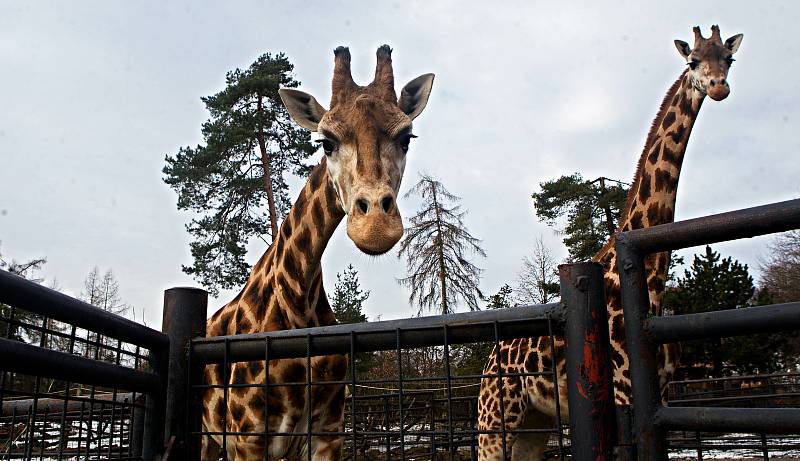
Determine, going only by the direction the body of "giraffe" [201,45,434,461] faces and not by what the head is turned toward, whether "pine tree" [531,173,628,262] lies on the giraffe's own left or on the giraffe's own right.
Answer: on the giraffe's own left

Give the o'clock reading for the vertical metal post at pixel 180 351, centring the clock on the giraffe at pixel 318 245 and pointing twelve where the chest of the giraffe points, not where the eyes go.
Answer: The vertical metal post is roughly at 2 o'clock from the giraffe.

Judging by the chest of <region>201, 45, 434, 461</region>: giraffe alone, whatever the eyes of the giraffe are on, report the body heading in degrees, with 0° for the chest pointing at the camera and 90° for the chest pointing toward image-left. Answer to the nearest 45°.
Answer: approximately 315°

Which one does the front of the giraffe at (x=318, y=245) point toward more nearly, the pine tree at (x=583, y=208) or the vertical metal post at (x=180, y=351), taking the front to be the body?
the vertical metal post

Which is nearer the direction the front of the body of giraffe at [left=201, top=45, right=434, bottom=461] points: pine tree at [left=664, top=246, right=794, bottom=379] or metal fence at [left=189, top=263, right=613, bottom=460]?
the metal fence

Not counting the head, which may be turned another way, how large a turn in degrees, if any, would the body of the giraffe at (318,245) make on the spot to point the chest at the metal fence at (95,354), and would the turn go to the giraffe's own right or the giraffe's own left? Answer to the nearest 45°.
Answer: approximately 45° to the giraffe's own right

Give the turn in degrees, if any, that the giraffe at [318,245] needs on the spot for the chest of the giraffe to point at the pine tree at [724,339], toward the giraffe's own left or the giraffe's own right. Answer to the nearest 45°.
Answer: approximately 90° to the giraffe's own left
